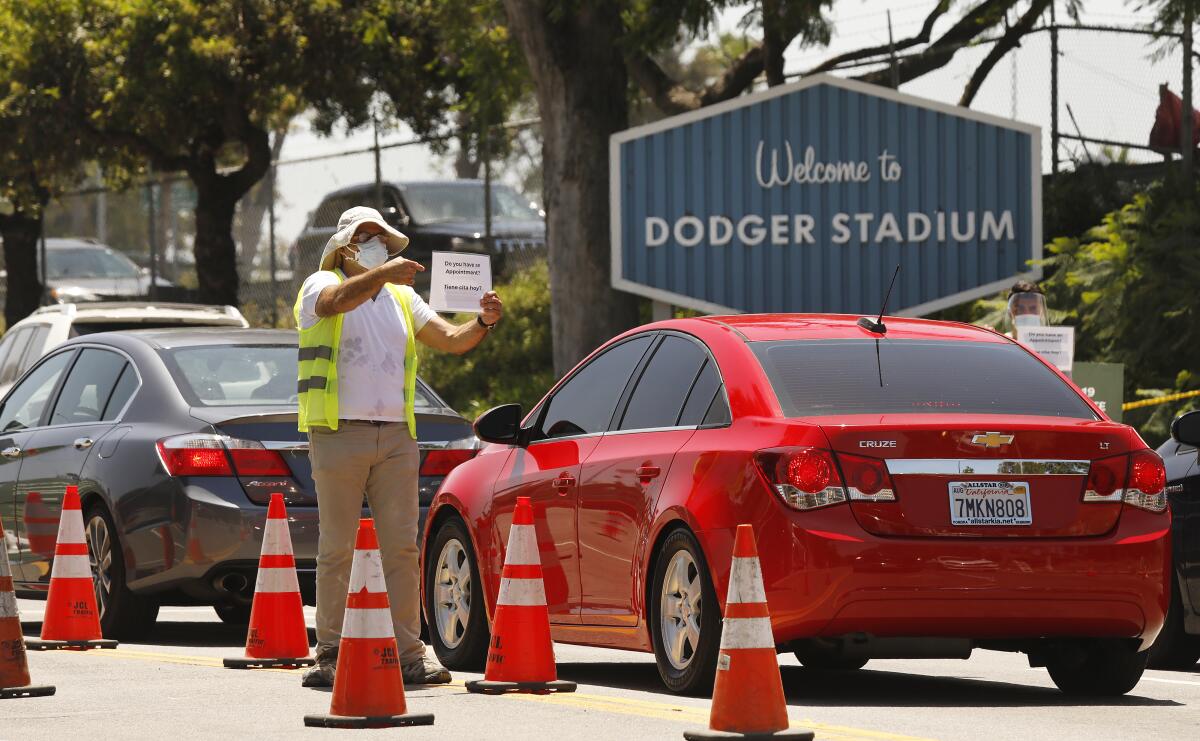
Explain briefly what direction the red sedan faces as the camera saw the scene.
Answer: facing away from the viewer and to the left of the viewer

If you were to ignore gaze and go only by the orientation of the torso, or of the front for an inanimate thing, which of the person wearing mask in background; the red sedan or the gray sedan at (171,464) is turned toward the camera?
the person wearing mask in background

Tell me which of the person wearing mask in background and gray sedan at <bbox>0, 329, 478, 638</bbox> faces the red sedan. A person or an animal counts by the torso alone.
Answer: the person wearing mask in background

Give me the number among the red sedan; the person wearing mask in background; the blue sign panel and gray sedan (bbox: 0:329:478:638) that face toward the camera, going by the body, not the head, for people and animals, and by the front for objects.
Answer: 2

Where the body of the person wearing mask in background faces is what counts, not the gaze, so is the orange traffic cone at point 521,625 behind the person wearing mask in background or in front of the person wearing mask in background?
in front

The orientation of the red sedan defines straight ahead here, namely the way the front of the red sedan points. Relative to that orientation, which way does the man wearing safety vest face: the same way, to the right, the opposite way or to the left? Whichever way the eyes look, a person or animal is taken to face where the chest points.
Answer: the opposite way

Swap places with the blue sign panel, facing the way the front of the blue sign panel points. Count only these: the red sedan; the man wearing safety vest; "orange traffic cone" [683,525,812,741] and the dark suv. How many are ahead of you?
3

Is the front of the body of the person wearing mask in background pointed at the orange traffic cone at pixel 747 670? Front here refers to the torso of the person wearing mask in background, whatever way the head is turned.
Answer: yes

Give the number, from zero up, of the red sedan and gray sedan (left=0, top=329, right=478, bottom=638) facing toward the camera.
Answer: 0

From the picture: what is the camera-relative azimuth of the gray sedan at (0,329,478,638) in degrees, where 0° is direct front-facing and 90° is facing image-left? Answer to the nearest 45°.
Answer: approximately 135°

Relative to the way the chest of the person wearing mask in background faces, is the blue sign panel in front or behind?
behind

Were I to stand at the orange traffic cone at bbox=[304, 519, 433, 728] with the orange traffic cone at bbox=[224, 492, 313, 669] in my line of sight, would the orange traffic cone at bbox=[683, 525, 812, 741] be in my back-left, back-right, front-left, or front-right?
back-right

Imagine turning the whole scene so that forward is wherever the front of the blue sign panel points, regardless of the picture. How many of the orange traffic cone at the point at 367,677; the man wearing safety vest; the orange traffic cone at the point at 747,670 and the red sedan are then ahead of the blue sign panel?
4
